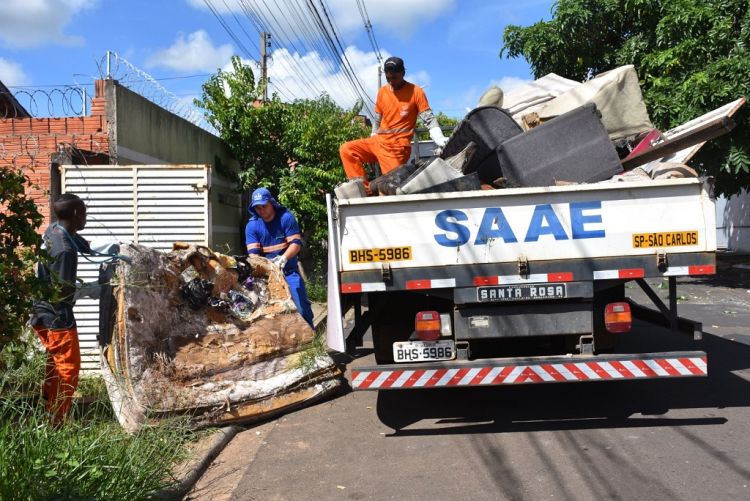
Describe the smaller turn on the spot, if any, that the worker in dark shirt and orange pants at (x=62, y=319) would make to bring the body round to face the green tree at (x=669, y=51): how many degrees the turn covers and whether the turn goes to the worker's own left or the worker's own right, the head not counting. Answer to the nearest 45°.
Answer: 0° — they already face it

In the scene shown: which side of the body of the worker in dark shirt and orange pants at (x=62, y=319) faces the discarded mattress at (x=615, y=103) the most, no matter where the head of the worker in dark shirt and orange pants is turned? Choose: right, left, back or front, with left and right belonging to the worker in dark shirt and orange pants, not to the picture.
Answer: front

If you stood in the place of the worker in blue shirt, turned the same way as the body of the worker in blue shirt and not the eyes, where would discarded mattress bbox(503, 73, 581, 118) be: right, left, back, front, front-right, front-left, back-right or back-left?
back-left

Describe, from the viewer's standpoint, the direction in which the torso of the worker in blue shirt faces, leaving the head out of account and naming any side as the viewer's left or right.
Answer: facing the viewer and to the left of the viewer

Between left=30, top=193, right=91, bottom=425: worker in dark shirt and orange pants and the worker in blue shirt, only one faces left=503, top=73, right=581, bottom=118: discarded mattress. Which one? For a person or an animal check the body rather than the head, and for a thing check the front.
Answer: the worker in dark shirt and orange pants

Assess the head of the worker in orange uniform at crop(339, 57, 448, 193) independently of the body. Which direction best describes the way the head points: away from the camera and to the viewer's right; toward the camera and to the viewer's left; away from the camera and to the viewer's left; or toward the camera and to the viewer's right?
toward the camera and to the viewer's left

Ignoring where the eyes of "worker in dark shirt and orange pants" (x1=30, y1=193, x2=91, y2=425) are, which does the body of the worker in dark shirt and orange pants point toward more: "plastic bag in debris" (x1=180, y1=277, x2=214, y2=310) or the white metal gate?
the plastic bag in debris

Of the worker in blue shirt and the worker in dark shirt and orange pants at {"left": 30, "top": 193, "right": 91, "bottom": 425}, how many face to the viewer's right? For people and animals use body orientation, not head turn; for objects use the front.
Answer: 1

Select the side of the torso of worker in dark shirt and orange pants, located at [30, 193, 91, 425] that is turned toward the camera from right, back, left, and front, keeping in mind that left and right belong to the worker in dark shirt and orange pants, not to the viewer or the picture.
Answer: right

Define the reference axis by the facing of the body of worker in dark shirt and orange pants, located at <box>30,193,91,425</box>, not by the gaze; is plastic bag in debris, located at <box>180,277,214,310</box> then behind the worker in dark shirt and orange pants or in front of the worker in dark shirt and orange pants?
in front

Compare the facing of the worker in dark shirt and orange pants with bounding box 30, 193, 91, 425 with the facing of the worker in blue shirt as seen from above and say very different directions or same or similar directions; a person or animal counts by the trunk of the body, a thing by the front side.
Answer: very different directions
